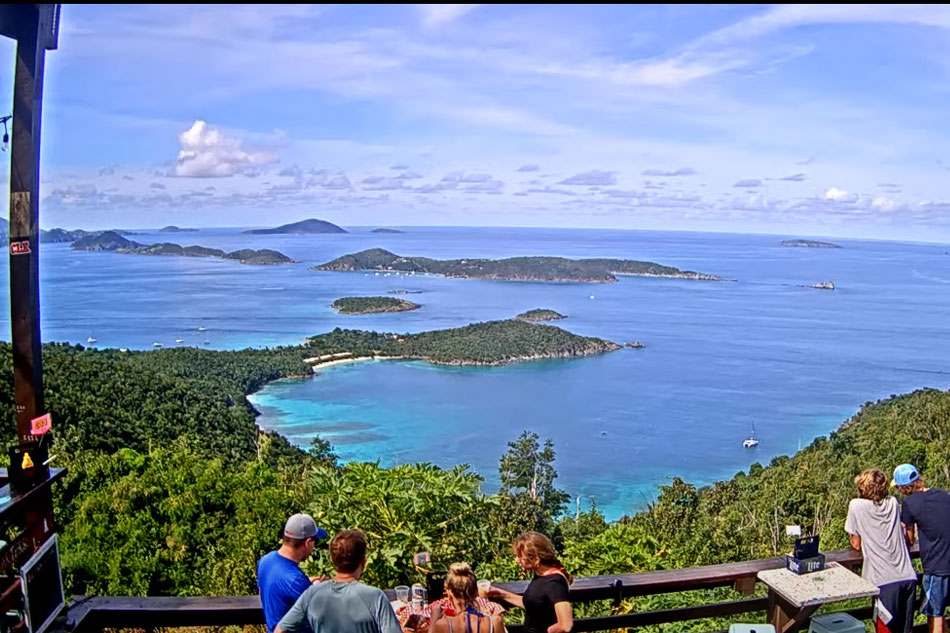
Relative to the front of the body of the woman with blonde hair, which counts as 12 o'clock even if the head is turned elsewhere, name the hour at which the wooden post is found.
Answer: The wooden post is roughly at 9 o'clock from the woman with blonde hair.

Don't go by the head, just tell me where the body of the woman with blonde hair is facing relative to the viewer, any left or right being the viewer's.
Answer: facing away from the viewer

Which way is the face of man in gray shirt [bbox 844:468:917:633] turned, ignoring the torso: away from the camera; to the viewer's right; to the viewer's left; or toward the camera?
away from the camera

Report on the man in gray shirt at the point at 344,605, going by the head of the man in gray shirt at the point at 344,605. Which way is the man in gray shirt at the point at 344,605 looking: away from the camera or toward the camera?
away from the camera

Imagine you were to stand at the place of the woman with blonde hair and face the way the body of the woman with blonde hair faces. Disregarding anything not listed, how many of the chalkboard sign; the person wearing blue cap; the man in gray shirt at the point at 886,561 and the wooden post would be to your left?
2

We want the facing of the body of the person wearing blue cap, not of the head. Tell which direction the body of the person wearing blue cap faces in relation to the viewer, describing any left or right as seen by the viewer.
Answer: facing away from the viewer and to the left of the viewer

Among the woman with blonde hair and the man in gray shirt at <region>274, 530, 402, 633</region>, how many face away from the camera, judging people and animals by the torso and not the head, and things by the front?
2

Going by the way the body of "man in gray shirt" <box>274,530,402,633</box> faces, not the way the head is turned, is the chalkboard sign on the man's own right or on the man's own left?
on the man's own left

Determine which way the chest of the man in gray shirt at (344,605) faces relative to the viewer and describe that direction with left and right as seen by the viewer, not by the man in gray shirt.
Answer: facing away from the viewer

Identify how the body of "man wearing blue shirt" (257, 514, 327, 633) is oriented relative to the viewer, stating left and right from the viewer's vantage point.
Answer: facing away from the viewer and to the right of the viewer
